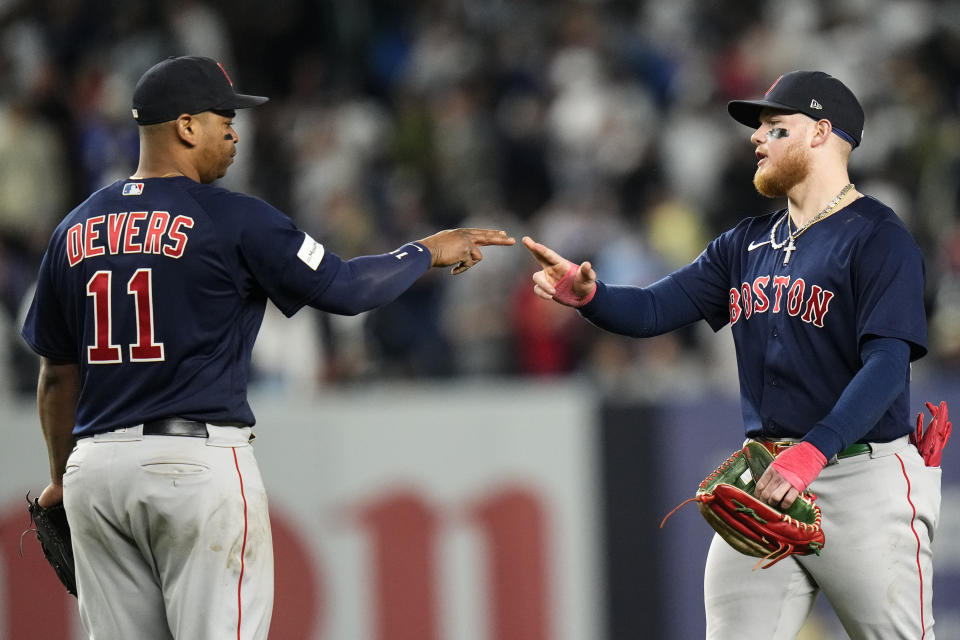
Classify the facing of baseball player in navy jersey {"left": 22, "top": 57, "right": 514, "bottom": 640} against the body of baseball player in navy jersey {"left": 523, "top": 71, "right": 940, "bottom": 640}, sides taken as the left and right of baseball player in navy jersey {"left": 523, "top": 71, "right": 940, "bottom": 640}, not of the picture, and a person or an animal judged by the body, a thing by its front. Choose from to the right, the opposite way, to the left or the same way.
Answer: the opposite way

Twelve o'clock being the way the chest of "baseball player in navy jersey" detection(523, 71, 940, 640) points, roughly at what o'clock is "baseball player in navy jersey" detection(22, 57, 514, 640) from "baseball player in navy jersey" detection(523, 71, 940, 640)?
"baseball player in navy jersey" detection(22, 57, 514, 640) is roughly at 1 o'clock from "baseball player in navy jersey" detection(523, 71, 940, 640).

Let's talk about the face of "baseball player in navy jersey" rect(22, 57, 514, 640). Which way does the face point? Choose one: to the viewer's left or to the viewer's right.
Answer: to the viewer's right

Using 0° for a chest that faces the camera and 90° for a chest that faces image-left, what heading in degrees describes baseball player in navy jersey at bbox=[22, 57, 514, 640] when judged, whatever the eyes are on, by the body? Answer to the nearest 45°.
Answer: approximately 225°

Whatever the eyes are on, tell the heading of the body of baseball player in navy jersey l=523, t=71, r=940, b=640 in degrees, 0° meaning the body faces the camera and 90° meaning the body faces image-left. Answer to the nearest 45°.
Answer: approximately 45°

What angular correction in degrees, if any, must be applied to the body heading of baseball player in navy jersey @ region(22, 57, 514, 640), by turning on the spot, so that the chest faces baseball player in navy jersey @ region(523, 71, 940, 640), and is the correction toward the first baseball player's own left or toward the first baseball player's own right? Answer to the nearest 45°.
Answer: approximately 45° to the first baseball player's own right
